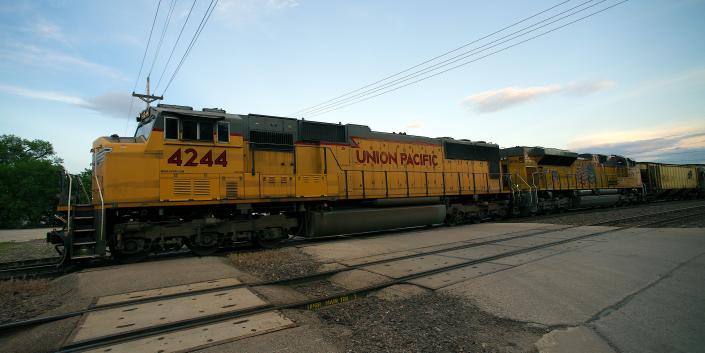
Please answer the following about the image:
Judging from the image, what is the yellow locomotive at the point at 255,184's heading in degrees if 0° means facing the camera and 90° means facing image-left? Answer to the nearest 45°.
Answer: approximately 45°

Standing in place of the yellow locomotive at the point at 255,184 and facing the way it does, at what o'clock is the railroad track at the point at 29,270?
The railroad track is roughly at 1 o'clock from the yellow locomotive.

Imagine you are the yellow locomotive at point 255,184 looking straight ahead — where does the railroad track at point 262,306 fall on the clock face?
The railroad track is roughly at 10 o'clock from the yellow locomotive.

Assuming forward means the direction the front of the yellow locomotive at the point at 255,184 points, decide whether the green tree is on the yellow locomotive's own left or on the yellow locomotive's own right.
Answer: on the yellow locomotive's own right
